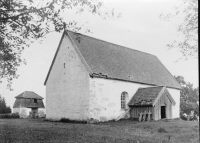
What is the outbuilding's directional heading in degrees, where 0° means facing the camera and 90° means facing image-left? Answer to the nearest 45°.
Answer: approximately 0°

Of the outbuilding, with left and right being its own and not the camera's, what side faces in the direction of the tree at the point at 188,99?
left

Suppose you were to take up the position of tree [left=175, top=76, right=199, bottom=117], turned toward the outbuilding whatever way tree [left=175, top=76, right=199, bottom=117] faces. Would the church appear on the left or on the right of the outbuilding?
left

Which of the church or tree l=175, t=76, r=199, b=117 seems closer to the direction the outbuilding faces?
the church
